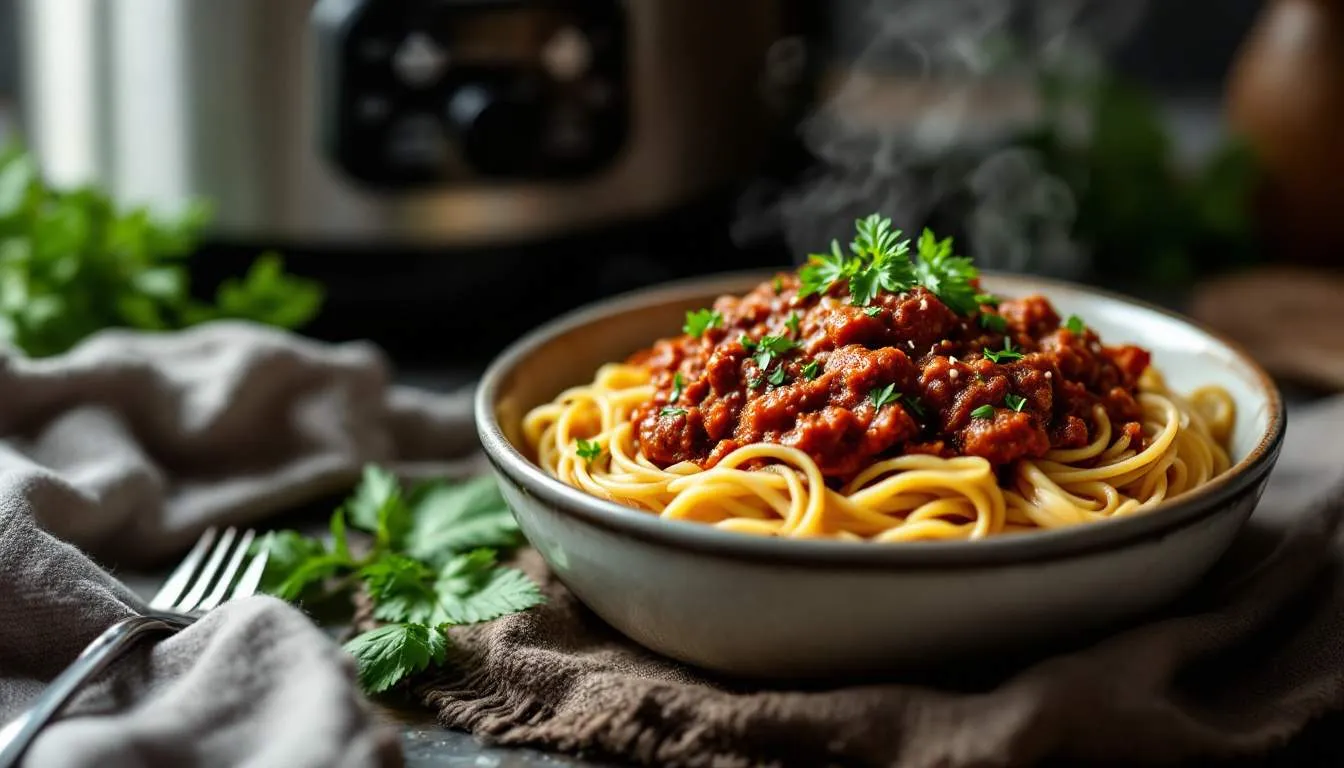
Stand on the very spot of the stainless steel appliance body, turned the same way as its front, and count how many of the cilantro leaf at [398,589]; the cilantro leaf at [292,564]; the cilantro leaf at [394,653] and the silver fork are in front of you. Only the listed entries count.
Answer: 4

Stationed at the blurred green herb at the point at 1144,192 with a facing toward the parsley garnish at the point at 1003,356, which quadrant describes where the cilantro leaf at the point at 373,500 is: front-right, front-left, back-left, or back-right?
front-right

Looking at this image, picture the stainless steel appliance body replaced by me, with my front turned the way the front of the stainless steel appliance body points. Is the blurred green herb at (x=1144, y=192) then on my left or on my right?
on my left

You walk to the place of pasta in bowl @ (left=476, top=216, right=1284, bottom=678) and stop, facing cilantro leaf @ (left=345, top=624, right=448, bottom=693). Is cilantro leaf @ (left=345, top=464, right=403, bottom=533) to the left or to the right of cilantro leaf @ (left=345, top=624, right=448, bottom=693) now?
right

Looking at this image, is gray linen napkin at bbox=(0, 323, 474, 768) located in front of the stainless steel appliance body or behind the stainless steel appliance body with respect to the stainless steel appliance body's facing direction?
in front

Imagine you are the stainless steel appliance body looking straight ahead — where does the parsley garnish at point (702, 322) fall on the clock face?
The parsley garnish is roughly at 11 o'clock from the stainless steel appliance body.

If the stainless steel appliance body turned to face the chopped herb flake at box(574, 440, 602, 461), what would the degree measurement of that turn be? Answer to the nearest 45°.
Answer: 0° — it already faces it

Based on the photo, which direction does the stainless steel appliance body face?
toward the camera

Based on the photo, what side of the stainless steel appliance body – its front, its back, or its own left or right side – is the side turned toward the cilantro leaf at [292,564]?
front

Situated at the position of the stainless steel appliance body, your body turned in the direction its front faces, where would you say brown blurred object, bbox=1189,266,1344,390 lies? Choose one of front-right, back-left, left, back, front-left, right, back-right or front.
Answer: left

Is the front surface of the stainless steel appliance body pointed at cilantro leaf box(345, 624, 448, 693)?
yes

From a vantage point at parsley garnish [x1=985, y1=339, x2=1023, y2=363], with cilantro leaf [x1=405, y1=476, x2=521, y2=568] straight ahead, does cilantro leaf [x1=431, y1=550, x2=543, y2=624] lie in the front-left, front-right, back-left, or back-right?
front-left

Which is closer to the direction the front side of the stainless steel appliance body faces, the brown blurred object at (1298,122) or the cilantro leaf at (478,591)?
the cilantro leaf

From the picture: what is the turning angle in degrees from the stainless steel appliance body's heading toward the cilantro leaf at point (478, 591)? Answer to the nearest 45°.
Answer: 0° — it already faces it

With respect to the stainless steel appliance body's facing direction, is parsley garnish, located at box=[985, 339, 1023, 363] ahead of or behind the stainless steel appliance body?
ahead

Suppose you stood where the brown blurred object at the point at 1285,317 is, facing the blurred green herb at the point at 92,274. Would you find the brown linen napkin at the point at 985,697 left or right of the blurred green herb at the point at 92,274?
left
